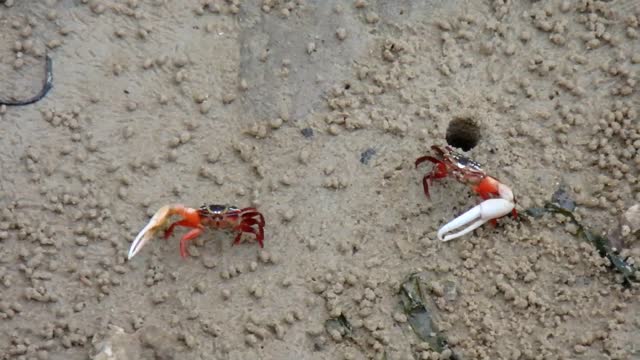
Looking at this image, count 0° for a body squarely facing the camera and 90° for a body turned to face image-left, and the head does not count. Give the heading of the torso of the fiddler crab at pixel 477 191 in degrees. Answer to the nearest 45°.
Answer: approximately 45°

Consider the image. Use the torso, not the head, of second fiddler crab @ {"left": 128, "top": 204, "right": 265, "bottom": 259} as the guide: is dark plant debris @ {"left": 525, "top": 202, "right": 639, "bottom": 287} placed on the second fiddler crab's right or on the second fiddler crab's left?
on the second fiddler crab's left

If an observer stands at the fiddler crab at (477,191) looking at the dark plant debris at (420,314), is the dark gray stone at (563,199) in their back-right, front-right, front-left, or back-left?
back-left

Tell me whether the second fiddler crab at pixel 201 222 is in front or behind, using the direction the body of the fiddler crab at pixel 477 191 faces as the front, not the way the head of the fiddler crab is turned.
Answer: in front
